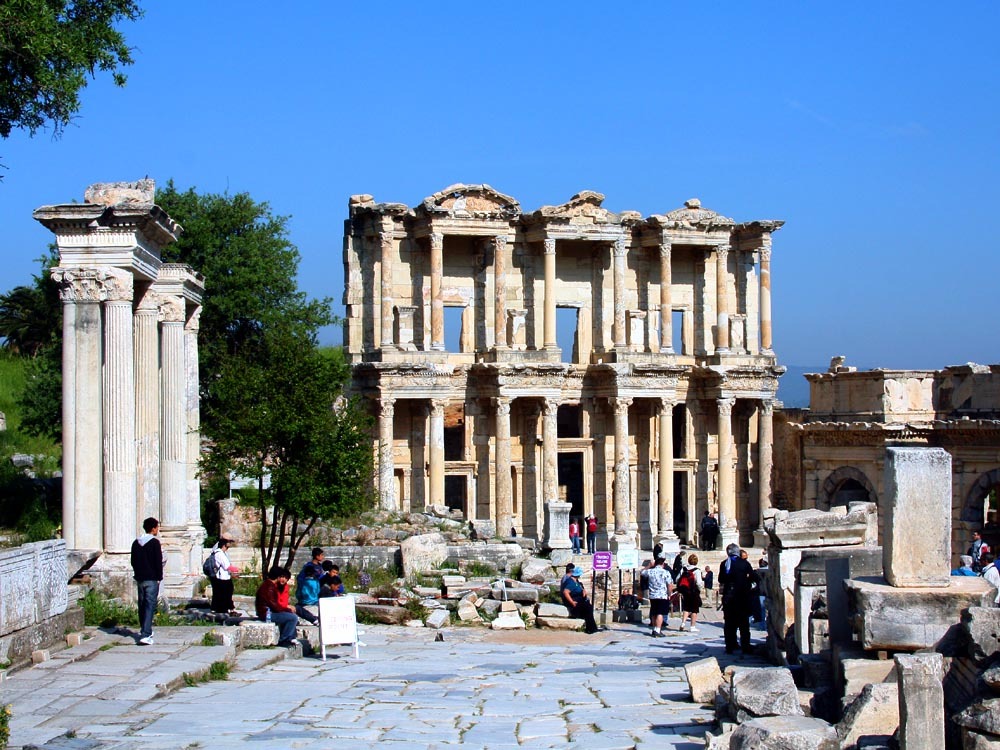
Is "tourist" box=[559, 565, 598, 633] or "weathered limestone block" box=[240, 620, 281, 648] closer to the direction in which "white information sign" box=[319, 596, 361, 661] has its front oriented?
the weathered limestone block

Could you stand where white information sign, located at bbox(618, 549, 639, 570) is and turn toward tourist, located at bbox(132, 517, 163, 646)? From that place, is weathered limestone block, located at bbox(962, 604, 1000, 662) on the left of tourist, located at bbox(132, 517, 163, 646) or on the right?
left

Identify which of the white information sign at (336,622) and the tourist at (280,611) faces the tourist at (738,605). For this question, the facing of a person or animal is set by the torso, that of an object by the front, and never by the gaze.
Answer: the tourist at (280,611)

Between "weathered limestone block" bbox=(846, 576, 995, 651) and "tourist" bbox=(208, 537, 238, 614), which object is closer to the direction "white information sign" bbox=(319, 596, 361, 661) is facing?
the weathered limestone block

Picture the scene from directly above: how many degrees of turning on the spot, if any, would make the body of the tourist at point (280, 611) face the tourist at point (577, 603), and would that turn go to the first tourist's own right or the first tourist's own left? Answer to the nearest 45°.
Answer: approximately 45° to the first tourist's own left

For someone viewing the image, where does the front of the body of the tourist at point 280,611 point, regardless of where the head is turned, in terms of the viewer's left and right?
facing to the right of the viewer
